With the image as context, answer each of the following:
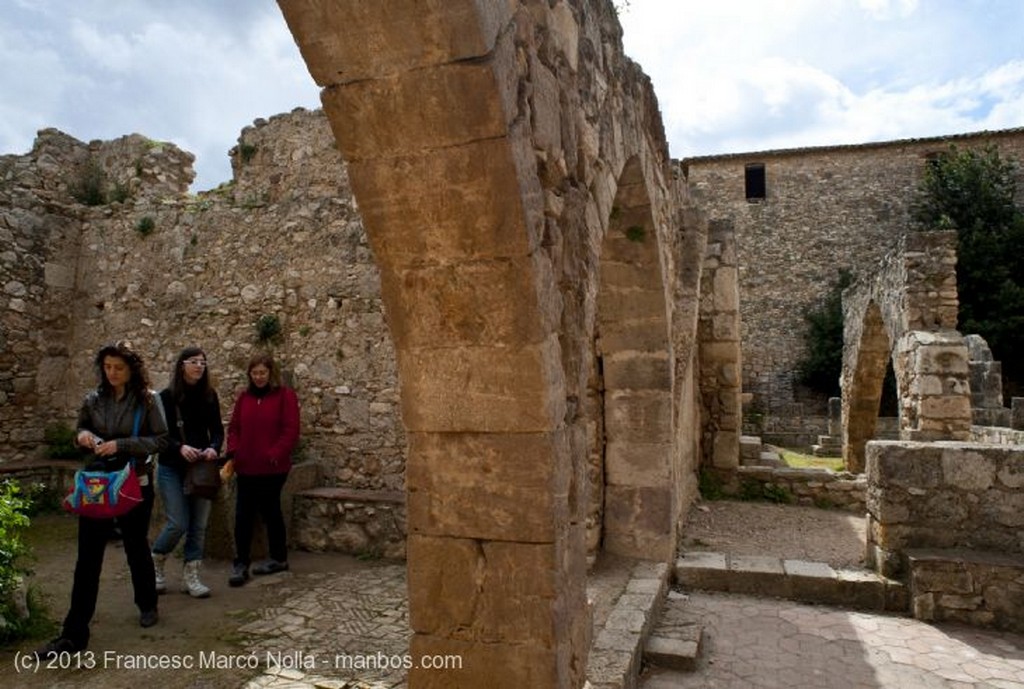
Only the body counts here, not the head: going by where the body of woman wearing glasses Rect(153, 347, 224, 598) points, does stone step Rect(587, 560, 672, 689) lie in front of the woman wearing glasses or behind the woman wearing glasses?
in front

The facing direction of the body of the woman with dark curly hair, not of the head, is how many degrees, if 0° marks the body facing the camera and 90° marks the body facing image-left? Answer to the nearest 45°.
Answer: approximately 45°

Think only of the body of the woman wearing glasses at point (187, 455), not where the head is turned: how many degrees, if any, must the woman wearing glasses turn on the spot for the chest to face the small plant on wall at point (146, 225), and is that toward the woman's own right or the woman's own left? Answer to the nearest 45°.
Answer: approximately 135° to the woman's own left

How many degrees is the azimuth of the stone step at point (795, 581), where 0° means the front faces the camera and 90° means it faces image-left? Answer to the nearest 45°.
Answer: approximately 0°

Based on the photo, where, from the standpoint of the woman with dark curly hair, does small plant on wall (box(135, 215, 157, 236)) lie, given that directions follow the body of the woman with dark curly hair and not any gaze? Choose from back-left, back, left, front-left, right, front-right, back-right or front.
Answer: back-right

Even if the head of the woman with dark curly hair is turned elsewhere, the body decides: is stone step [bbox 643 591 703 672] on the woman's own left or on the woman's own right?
on the woman's own left

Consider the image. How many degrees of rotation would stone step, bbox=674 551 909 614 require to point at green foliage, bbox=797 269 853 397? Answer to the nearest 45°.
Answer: approximately 180°

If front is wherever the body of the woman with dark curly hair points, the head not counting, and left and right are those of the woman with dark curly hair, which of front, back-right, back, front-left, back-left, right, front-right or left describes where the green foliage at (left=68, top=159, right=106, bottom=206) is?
back-right

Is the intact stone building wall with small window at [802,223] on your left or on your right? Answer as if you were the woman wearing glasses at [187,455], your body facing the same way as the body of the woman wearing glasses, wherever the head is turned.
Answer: on your left

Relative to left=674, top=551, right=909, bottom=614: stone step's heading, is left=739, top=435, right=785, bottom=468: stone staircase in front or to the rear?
to the rear

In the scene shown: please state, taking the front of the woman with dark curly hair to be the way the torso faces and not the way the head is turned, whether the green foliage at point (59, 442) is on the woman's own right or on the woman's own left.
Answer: on the woman's own right
